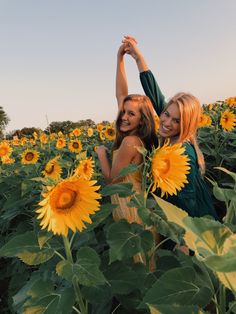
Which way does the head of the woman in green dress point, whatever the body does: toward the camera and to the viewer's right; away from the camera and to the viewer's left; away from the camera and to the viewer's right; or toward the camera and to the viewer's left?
toward the camera and to the viewer's left

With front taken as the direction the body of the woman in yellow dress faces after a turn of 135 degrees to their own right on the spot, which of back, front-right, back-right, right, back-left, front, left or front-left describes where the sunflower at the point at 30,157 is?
left

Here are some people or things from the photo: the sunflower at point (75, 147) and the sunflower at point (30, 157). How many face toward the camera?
2

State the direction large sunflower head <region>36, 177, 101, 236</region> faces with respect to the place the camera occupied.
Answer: facing the viewer and to the left of the viewer

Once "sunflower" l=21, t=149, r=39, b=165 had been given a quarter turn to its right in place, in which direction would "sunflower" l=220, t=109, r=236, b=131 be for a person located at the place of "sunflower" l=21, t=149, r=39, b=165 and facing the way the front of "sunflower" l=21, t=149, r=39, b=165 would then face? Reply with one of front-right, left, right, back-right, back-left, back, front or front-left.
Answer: back

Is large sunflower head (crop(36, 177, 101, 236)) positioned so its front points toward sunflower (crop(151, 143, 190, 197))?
no

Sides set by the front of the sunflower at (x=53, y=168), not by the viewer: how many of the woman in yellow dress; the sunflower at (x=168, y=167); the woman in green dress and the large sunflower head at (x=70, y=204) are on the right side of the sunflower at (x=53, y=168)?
0

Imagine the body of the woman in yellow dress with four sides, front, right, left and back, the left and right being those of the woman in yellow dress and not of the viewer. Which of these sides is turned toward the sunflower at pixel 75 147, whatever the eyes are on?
right

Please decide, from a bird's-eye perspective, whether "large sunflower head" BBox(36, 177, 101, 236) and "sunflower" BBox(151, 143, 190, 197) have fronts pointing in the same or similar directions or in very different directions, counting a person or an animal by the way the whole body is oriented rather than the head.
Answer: same or similar directions

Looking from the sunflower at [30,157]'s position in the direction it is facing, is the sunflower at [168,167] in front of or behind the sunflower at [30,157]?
in front

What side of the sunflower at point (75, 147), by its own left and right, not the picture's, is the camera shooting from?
front

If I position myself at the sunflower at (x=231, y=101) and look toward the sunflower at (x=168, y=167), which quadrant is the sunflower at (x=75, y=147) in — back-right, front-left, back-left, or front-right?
front-right

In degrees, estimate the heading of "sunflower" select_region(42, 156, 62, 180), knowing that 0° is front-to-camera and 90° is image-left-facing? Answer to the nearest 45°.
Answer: approximately 45°

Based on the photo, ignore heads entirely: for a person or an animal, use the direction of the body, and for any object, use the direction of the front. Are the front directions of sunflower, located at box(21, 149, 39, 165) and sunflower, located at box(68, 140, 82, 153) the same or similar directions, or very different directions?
same or similar directions

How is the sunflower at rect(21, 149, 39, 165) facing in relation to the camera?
toward the camera

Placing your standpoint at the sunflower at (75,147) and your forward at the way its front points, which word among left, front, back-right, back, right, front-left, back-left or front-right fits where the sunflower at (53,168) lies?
front
